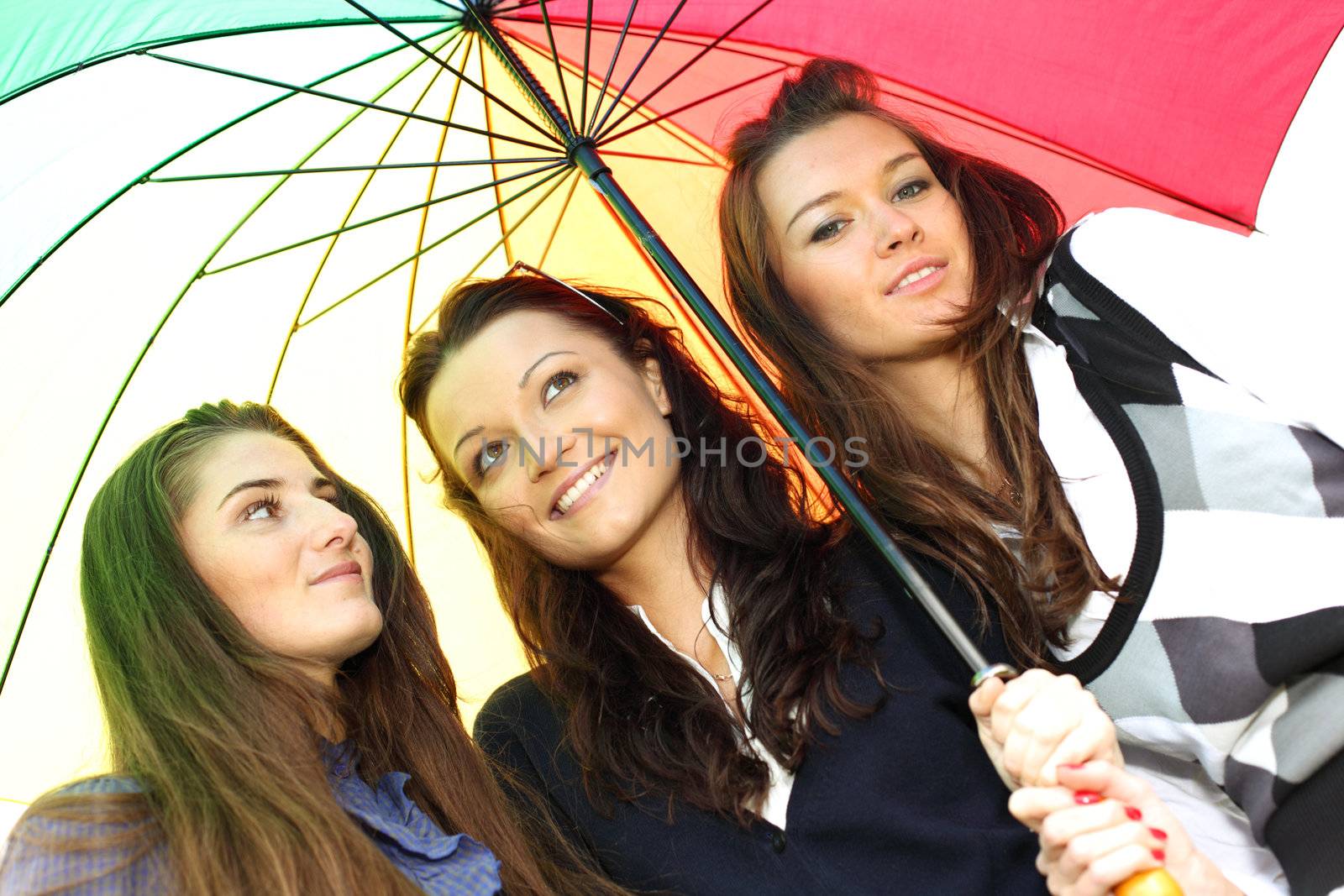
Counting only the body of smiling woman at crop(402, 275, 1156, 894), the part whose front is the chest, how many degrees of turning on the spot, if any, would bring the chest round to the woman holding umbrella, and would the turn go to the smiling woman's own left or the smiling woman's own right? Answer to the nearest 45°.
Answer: approximately 90° to the smiling woman's own left

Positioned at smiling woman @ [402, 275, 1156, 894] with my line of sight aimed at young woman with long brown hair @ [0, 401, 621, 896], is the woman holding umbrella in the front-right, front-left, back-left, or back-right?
back-left

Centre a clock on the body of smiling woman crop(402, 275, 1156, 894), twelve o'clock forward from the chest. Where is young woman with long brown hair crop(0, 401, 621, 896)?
The young woman with long brown hair is roughly at 2 o'clock from the smiling woman.

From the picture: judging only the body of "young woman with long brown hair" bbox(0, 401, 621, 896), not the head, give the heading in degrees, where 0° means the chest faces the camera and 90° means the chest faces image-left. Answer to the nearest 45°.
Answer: approximately 315°

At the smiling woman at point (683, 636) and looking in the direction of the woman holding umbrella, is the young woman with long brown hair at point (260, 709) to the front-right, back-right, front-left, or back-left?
back-right

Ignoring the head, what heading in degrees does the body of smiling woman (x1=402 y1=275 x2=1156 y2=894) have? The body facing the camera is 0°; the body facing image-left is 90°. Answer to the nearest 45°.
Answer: approximately 0°

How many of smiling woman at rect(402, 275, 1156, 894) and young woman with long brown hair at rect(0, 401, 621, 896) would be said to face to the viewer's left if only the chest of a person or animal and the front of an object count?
0

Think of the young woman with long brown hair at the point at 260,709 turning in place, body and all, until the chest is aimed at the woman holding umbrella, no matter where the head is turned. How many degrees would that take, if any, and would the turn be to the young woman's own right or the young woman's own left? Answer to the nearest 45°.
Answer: approximately 45° to the young woman's own left
